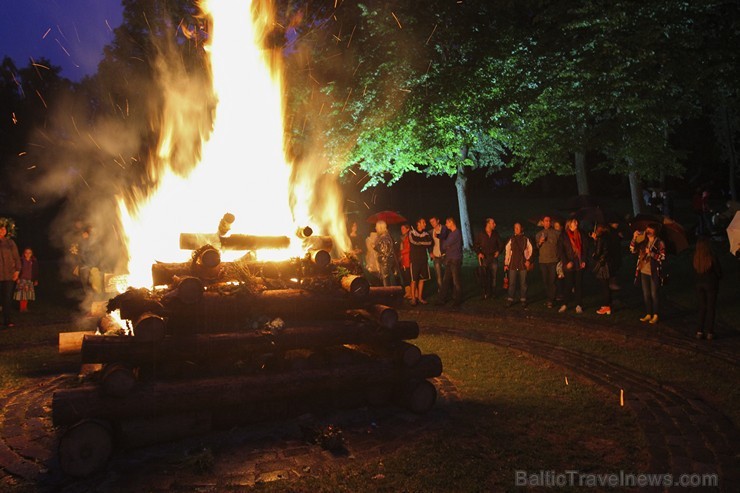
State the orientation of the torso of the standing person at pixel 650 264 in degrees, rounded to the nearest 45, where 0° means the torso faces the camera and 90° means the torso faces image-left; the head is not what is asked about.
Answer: approximately 45°

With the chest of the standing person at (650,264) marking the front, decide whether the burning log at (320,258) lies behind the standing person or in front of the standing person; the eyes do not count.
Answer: in front

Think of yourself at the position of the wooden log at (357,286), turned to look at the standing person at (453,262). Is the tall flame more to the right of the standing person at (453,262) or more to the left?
left

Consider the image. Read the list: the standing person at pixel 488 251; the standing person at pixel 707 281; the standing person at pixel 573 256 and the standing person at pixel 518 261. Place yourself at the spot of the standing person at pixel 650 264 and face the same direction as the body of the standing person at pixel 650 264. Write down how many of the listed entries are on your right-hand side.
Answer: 3

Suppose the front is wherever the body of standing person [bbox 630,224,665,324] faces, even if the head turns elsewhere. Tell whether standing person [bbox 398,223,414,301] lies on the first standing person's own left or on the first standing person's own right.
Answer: on the first standing person's own right

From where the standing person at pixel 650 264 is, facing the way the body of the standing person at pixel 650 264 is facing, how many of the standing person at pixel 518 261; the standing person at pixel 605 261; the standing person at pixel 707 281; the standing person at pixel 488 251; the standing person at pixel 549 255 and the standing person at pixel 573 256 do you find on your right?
5

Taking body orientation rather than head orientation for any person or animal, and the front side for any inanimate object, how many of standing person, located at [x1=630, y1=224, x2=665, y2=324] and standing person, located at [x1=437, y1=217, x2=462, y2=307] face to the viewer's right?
0

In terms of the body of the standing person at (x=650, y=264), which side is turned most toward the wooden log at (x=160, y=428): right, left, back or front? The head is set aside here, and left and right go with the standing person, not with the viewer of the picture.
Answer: front

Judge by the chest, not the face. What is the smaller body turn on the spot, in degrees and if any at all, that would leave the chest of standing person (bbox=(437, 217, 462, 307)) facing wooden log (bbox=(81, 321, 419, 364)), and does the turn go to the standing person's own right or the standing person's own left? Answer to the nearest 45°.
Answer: approximately 45° to the standing person's own left

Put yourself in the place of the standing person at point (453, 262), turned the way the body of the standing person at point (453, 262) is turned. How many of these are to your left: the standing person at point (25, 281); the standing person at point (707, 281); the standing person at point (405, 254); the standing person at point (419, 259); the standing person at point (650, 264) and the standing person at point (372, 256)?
2

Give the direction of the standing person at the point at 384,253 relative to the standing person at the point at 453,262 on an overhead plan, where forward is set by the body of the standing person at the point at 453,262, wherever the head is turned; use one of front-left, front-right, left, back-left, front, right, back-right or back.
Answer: front-right

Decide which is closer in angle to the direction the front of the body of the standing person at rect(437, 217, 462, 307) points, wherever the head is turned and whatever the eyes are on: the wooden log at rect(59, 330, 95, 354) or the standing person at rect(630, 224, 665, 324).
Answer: the wooden log
